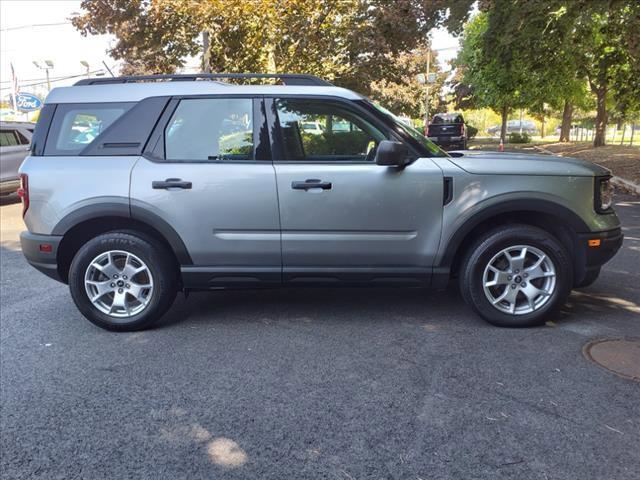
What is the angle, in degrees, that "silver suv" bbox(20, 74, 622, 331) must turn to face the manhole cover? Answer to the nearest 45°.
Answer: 0° — it already faces it

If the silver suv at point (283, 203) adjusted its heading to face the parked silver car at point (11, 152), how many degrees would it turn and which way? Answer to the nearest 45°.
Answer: approximately 135° to its left

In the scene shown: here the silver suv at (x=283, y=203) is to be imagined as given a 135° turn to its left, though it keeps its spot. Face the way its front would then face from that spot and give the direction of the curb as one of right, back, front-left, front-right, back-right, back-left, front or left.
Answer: right

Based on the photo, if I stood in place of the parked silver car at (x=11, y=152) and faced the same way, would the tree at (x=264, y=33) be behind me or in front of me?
behind

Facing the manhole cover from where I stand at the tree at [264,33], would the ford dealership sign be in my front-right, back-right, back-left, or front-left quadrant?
back-right

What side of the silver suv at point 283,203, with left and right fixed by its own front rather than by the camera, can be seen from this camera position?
right

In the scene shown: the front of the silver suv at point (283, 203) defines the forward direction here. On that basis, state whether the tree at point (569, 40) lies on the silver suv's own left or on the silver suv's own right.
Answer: on the silver suv's own left

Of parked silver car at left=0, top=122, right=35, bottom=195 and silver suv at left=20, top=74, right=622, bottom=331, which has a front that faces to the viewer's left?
the parked silver car

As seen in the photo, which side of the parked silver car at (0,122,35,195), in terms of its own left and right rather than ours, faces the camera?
left

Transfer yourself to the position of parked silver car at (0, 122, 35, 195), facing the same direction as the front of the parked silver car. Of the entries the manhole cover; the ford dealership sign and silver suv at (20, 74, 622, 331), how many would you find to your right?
1
